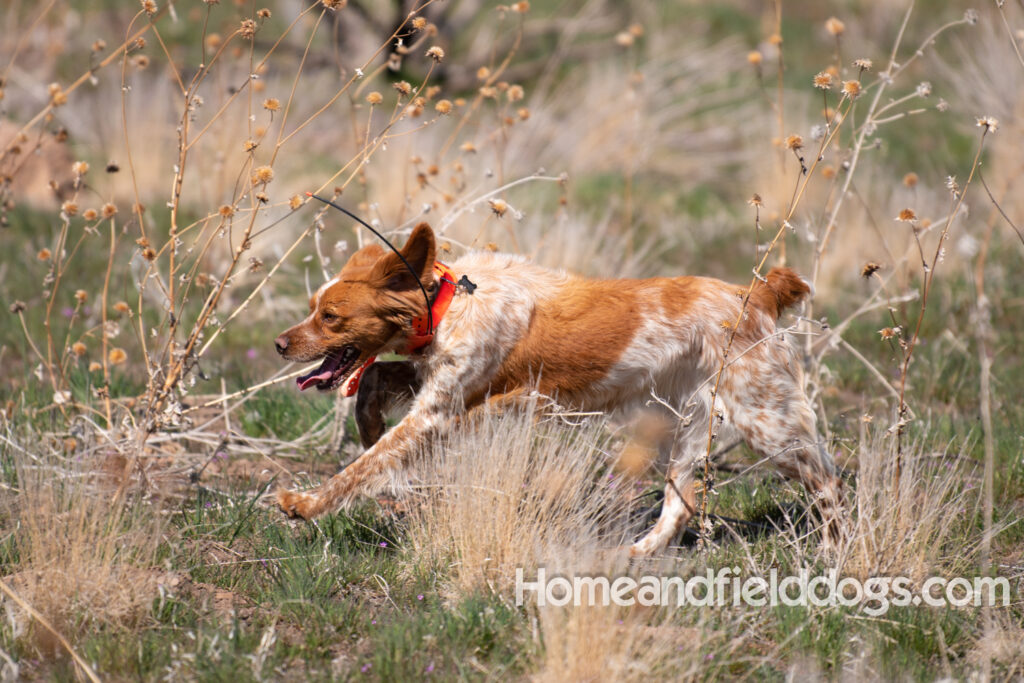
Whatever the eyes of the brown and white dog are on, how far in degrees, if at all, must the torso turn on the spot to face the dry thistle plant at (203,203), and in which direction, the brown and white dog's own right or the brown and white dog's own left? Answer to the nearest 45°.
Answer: approximately 45° to the brown and white dog's own right

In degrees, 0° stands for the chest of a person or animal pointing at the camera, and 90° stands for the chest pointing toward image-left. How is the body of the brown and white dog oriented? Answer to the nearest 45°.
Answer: approximately 90°
